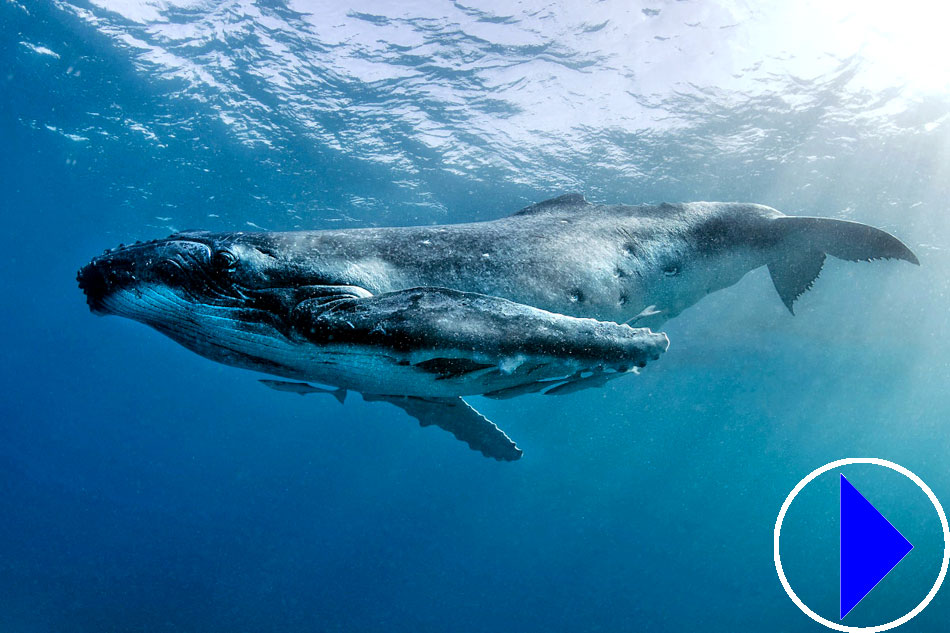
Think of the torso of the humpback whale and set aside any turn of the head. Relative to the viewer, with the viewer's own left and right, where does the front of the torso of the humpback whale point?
facing to the left of the viewer
